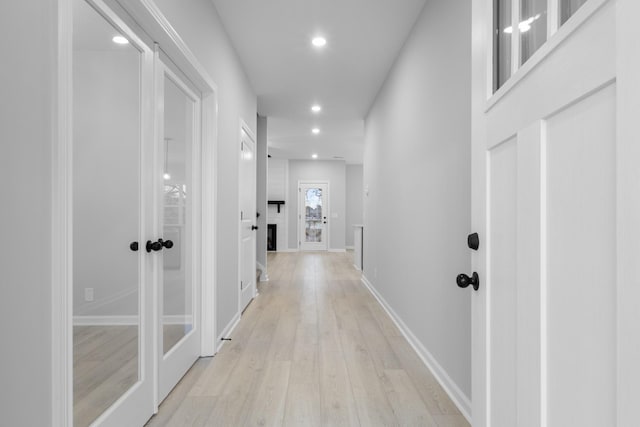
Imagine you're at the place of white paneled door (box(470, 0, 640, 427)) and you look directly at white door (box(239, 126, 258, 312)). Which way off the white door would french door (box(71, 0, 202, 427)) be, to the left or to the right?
left

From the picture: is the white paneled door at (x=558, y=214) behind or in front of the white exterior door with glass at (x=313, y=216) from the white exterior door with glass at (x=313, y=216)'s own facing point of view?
in front

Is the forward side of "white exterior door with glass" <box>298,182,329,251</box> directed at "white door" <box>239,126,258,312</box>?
yes

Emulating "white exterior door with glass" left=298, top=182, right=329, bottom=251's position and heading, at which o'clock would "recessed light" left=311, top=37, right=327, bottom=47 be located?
The recessed light is roughly at 12 o'clock from the white exterior door with glass.

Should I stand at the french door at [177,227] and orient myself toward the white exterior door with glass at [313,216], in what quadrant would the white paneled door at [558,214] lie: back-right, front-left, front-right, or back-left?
back-right

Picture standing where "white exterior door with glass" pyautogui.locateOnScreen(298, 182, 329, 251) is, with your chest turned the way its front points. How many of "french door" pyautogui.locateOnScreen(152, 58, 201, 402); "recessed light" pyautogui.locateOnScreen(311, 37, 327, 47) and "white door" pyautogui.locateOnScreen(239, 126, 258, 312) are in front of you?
3

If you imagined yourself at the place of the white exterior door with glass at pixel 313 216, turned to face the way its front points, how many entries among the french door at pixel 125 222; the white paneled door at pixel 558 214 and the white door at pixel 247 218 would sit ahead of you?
3

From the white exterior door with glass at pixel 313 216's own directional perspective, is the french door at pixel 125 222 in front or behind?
in front
